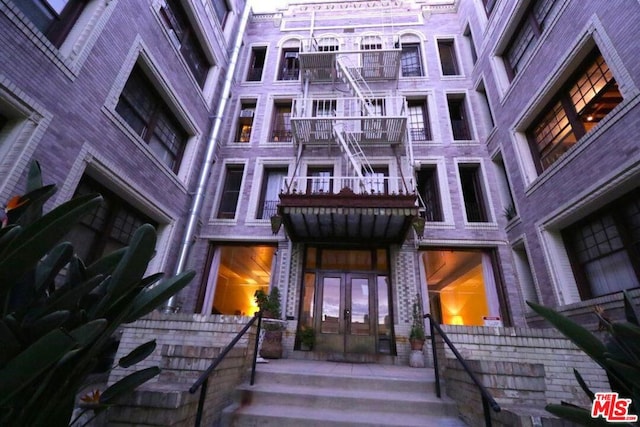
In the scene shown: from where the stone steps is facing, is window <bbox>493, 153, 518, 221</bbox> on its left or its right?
on its left

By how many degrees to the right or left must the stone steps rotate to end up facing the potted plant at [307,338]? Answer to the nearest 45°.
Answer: approximately 180°

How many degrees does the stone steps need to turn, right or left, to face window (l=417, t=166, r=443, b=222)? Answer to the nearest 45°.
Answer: approximately 135° to its left

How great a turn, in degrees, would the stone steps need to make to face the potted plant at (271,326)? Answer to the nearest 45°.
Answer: approximately 135° to its right

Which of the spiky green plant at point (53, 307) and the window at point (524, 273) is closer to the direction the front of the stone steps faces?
the spiky green plant

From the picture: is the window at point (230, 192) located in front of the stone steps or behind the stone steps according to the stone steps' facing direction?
behind

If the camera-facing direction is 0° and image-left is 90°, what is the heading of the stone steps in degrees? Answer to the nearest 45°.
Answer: approximately 0°
